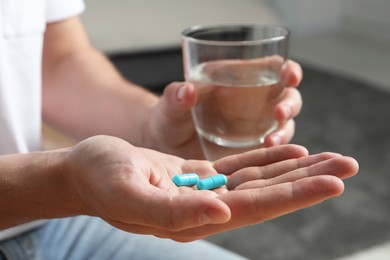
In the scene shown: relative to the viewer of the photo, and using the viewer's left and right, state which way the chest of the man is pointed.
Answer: facing the viewer and to the right of the viewer
